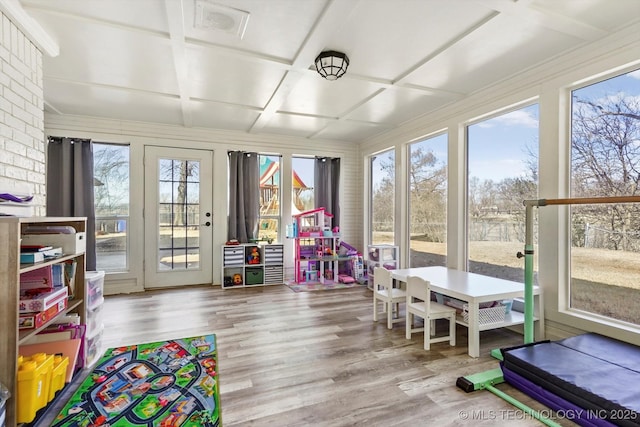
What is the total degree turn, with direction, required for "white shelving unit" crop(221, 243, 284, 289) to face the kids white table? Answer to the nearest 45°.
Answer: approximately 45° to its left

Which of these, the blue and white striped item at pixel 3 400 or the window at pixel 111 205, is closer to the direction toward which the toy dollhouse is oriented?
the blue and white striped item

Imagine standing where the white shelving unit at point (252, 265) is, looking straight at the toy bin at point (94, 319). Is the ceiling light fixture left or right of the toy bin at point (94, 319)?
left

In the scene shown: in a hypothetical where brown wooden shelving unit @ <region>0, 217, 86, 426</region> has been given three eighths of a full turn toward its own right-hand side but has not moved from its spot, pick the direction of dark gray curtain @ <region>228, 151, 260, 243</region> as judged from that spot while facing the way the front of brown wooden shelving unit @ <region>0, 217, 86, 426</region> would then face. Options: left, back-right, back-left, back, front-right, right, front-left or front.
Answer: back-right

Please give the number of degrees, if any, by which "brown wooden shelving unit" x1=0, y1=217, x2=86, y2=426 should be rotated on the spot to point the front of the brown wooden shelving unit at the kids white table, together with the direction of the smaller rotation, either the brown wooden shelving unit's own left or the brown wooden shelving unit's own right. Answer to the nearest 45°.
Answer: approximately 45° to the brown wooden shelving unit's own left

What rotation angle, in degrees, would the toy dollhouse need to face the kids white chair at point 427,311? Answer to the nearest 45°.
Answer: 0° — it already faces it

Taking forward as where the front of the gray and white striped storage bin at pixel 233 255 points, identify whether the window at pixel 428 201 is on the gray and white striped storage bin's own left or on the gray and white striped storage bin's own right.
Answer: on the gray and white striped storage bin's own left

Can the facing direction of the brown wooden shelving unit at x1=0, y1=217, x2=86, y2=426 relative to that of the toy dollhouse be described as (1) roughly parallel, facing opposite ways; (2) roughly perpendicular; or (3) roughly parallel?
roughly perpendicular
